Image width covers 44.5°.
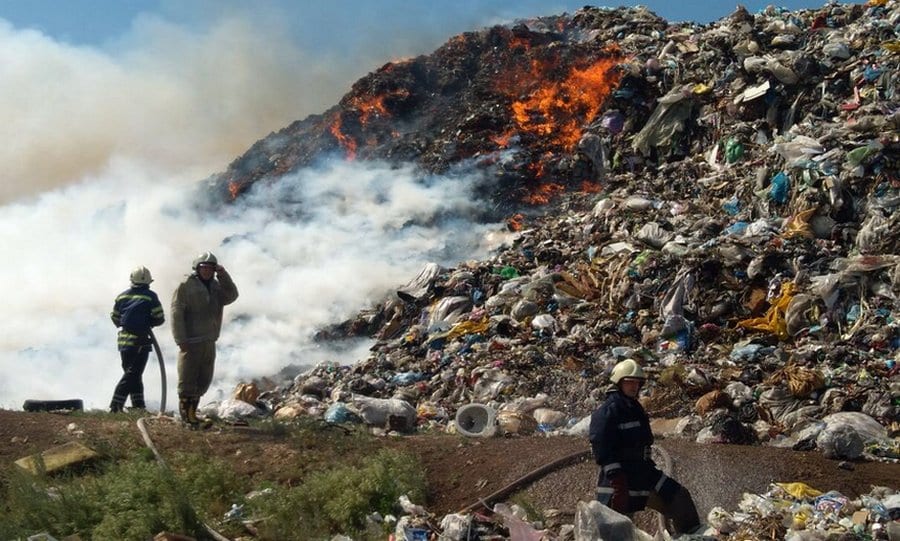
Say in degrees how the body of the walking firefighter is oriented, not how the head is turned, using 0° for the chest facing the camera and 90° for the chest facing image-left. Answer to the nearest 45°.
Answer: approximately 315°

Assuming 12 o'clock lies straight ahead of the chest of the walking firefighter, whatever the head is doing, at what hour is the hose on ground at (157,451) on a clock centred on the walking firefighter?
The hose on ground is roughly at 5 o'clock from the walking firefighter.

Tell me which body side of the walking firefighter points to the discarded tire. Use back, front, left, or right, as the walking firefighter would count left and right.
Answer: back

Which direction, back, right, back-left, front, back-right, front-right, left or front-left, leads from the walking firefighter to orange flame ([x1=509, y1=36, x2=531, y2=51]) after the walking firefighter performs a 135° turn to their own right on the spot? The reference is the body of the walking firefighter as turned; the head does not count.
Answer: right

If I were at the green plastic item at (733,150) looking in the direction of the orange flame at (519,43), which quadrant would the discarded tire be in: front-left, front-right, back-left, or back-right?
back-left

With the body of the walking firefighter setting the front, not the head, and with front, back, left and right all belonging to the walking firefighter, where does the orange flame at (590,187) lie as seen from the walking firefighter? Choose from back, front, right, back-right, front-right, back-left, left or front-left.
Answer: back-left

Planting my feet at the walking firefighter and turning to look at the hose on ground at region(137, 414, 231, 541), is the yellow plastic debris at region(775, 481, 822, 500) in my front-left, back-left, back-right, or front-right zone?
back-right

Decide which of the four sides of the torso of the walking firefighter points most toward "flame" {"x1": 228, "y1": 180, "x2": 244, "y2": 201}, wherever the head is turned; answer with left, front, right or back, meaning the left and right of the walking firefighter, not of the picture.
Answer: back

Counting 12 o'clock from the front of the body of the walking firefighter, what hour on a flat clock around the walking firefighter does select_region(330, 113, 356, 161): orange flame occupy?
The orange flame is roughly at 7 o'clock from the walking firefighter.

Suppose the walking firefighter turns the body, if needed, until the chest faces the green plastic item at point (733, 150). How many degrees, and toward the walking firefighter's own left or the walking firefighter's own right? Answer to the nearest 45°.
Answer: approximately 135° to the walking firefighter's own left

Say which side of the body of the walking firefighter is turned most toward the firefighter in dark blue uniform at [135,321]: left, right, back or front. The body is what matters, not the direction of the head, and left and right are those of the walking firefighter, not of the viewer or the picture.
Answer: back
